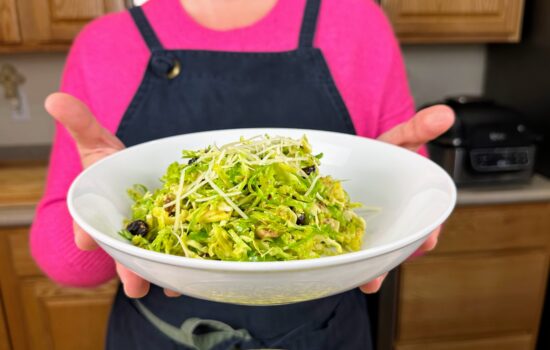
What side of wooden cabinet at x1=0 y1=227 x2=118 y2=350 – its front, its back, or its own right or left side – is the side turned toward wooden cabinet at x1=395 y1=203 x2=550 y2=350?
left

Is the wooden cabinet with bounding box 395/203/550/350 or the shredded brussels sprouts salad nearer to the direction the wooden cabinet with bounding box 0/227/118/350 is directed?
the shredded brussels sprouts salad

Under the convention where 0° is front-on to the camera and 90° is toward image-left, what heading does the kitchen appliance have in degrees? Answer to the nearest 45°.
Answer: approximately 0°

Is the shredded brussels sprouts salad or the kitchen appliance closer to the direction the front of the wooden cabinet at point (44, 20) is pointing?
the shredded brussels sprouts salad

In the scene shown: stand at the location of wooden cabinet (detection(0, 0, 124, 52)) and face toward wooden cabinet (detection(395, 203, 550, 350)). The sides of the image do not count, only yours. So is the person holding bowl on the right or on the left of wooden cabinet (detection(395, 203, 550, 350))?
right

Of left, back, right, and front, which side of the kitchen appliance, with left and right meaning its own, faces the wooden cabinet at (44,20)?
right

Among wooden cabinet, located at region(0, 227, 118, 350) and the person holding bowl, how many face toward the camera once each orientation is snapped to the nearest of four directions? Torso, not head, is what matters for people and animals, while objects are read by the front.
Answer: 2

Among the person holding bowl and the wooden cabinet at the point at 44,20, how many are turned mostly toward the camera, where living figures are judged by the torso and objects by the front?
2

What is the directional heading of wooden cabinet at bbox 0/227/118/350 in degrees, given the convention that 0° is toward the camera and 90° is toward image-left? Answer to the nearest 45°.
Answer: approximately 0°
